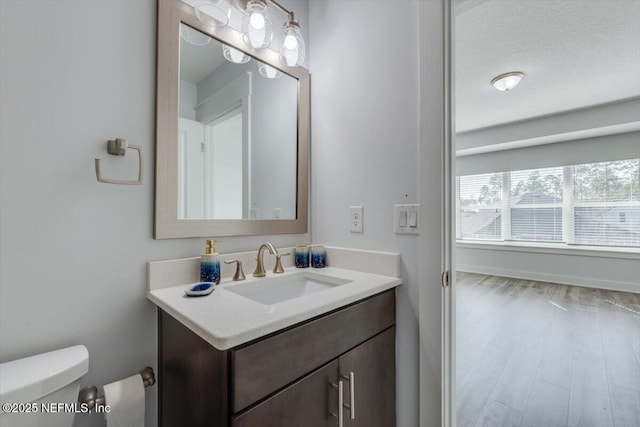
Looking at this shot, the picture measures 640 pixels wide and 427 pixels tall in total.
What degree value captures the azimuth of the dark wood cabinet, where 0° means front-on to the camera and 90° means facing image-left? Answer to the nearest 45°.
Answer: approximately 315°

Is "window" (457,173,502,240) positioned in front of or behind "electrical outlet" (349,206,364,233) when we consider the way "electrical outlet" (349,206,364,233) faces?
behind

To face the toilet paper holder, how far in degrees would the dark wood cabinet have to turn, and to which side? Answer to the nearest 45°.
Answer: approximately 135° to its right

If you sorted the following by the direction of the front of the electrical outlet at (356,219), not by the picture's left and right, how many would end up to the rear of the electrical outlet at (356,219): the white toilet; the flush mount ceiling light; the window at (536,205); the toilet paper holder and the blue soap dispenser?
2

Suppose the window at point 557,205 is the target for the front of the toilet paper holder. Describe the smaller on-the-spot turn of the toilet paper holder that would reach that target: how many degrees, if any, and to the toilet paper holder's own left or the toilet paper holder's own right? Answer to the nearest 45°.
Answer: approximately 45° to the toilet paper holder's own left

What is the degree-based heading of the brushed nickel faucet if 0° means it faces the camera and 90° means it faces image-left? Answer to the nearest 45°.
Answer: approximately 315°

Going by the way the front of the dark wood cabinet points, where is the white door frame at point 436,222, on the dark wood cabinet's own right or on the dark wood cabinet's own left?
on the dark wood cabinet's own left
